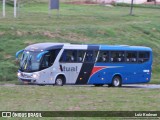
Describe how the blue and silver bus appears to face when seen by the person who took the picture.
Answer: facing the viewer and to the left of the viewer
